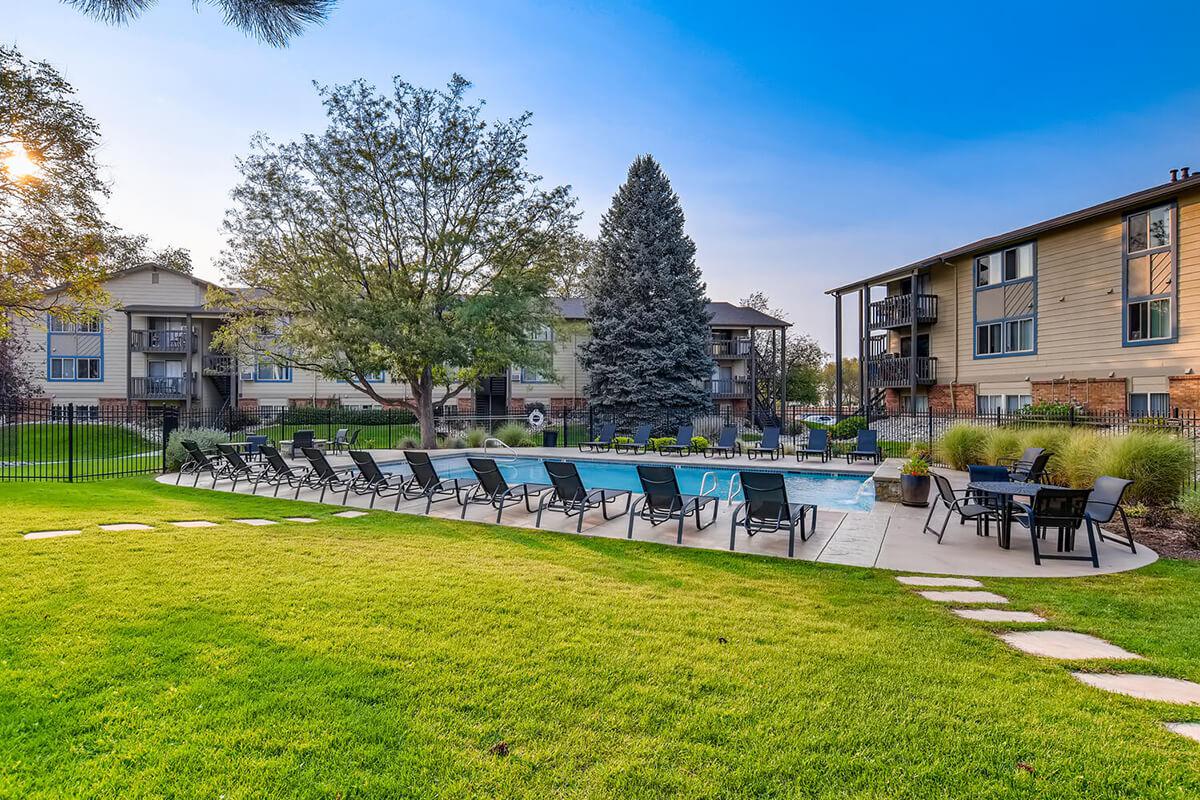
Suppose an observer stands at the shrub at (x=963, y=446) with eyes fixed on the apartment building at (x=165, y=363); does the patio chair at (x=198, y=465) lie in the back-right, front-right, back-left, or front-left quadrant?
front-left

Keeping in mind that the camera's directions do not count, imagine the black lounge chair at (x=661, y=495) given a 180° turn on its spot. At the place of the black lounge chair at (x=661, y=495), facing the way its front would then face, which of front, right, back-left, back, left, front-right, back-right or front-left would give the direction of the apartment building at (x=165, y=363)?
right

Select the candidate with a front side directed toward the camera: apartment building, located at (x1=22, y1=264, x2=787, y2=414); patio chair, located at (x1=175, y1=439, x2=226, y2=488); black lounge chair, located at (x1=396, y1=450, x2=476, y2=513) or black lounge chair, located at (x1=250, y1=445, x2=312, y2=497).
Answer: the apartment building

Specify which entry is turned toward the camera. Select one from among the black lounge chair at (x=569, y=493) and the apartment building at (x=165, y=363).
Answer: the apartment building

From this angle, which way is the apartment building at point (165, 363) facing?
toward the camera

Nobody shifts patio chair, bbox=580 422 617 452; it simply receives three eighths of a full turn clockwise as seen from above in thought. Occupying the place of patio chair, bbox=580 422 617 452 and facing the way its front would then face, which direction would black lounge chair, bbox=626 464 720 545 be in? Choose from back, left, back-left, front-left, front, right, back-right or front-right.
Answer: back

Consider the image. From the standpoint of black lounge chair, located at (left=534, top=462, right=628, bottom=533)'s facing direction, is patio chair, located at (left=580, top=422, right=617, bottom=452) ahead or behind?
ahead

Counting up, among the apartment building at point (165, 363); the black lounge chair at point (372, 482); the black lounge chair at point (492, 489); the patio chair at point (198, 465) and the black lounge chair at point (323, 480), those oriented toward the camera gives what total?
1

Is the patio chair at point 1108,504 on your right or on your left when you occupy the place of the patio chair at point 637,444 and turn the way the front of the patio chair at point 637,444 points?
on your left

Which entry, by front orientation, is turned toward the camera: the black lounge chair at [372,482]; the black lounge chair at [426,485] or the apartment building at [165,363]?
the apartment building

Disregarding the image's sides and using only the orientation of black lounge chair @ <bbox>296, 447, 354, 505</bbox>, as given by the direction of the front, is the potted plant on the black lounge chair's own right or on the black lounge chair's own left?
on the black lounge chair's own right

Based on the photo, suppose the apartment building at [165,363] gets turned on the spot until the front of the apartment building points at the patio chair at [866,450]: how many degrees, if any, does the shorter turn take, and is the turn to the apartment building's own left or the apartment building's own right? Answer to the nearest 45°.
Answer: approximately 45° to the apartment building's own left

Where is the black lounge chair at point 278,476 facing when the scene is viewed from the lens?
facing away from the viewer and to the right of the viewer
